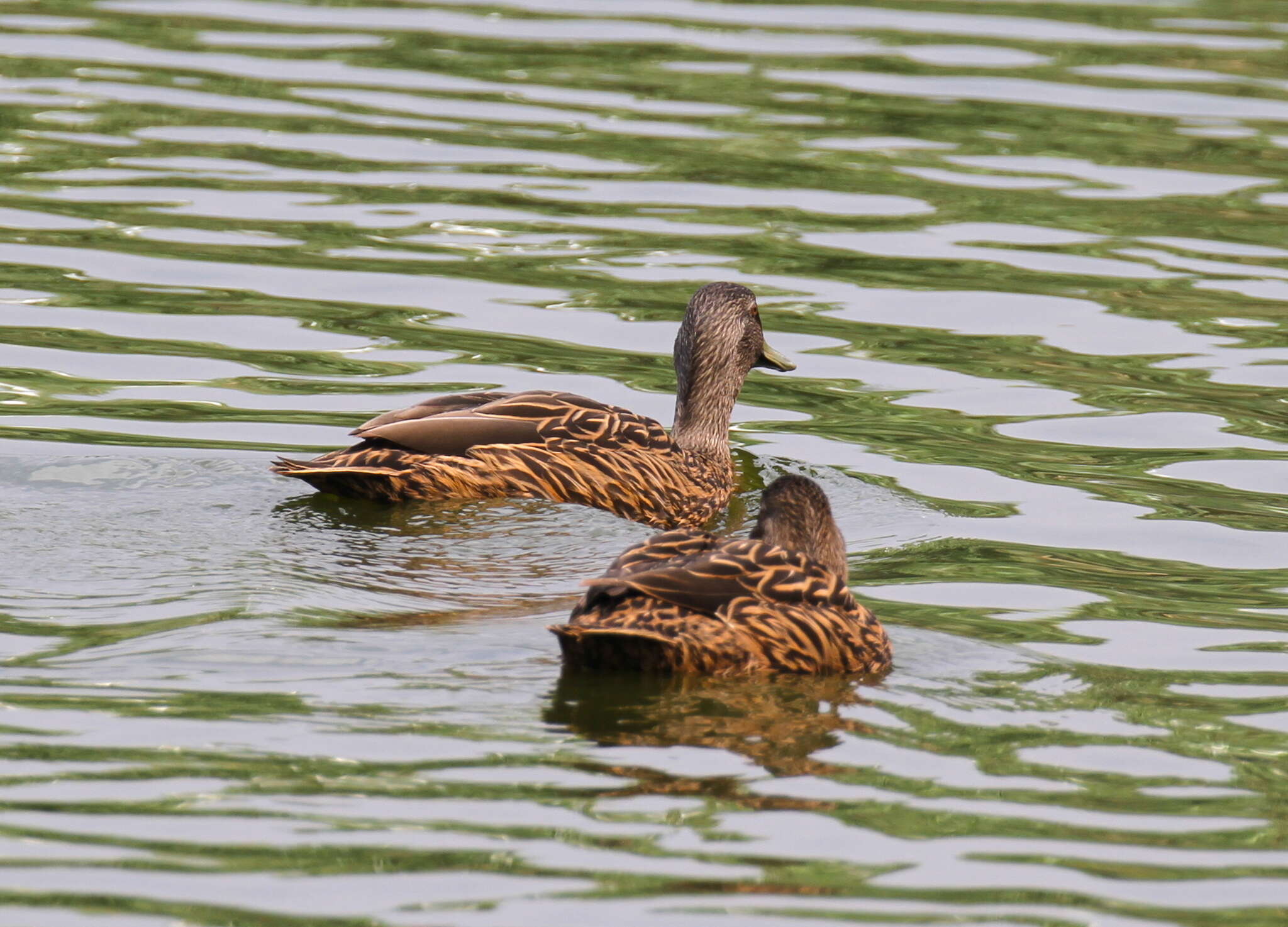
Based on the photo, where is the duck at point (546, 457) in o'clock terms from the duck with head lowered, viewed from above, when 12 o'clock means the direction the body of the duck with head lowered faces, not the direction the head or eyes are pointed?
The duck is roughly at 10 o'clock from the duck with head lowered.

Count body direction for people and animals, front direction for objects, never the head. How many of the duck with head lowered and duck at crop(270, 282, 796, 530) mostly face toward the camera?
0

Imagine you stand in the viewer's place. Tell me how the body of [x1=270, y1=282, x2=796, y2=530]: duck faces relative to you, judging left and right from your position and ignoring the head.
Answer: facing to the right of the viewer

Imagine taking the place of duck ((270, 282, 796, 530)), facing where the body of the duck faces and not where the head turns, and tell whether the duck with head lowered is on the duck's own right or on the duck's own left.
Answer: on the duck's own right

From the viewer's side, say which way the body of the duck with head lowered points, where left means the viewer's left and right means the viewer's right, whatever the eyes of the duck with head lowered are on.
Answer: facing away from the viewer and to the right of the viewer
